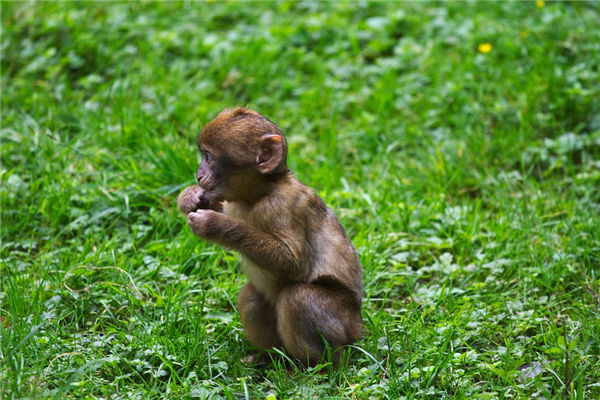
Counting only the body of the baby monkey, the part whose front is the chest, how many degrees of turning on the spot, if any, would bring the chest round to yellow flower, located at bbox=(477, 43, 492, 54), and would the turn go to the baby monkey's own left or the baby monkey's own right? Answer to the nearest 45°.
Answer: approximately 135° to the baby monkey's own right

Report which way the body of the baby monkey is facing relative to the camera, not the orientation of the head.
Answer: to the viewer's left
